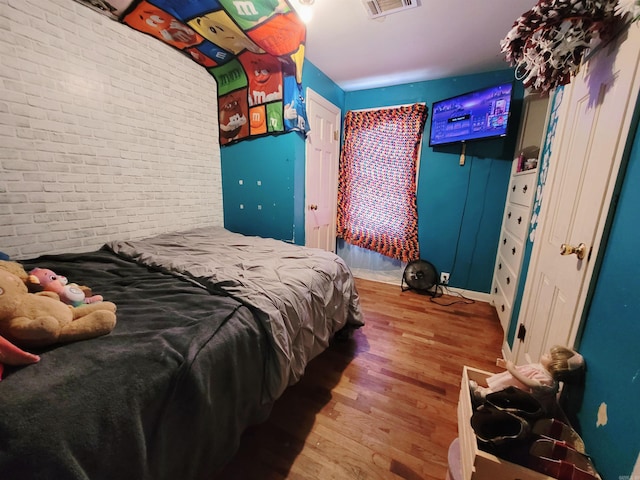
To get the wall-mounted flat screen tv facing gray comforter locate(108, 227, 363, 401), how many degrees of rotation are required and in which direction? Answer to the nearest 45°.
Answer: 0° — it already faces it

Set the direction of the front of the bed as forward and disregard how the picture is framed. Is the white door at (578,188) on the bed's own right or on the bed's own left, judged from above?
on the bed's own right

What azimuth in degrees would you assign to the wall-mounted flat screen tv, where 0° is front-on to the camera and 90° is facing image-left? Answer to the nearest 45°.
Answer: approximately 45°

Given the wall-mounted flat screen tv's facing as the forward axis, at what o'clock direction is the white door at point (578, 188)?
The white door is roughly at 10 o'clock from the wall-mounted flat screen tv.

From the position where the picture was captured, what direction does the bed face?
facing away from the viewer and to the right of the viewer

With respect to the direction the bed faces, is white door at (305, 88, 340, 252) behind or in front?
in front
